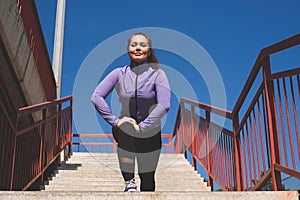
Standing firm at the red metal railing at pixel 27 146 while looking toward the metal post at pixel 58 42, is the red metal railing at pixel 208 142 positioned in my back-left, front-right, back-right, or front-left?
front-right

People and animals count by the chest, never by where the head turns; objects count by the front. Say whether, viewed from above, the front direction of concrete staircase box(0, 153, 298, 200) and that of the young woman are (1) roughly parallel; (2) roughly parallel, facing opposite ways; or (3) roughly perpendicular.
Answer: roughly parallel

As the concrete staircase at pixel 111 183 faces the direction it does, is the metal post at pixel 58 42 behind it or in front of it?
behind

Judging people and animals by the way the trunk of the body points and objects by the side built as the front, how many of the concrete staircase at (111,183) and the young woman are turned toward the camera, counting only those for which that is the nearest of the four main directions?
2

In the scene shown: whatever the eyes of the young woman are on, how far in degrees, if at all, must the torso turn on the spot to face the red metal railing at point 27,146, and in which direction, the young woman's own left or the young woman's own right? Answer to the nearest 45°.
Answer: approximately 135° to the young woman's own right

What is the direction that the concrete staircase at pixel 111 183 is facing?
toward the camera

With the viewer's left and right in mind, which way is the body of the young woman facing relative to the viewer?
facing the viewer
